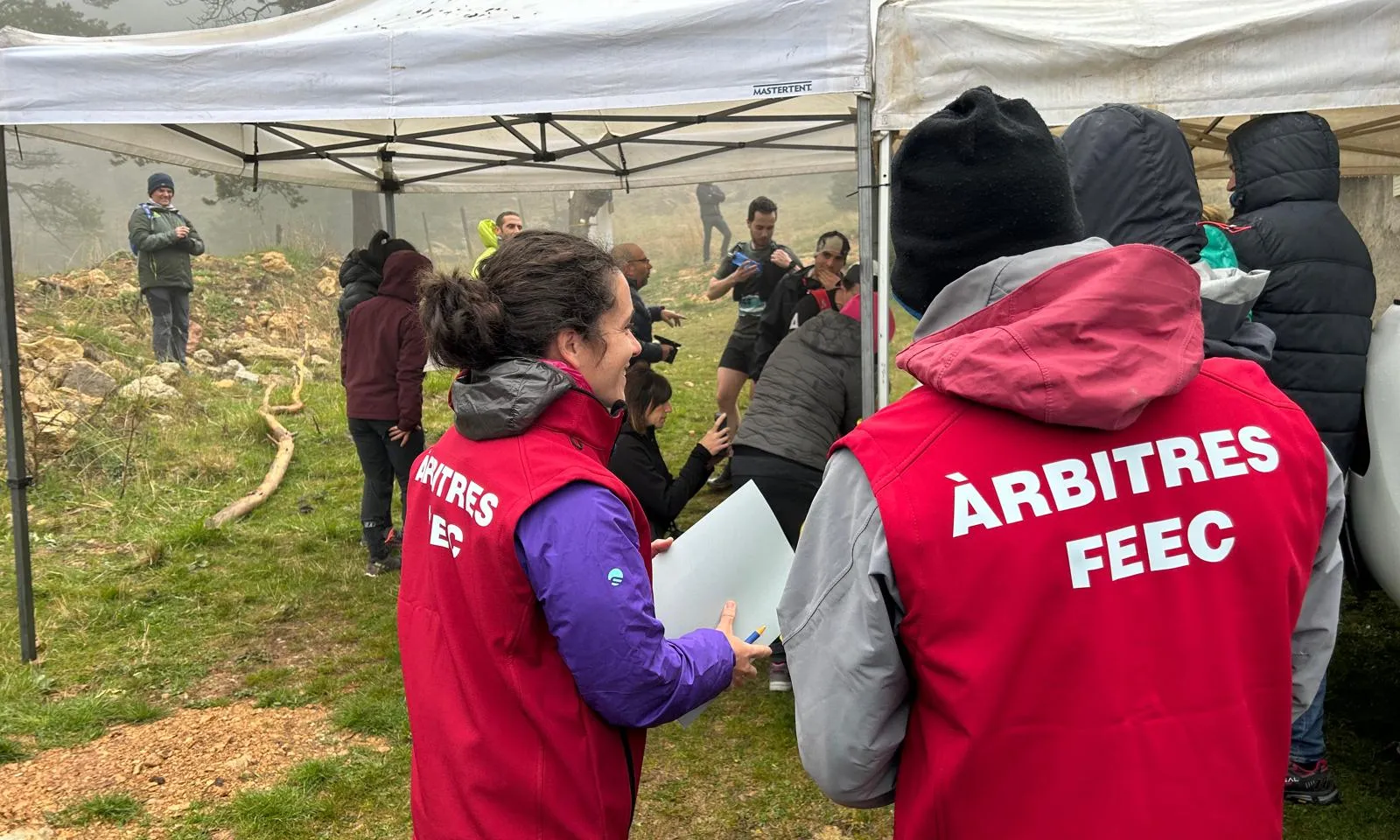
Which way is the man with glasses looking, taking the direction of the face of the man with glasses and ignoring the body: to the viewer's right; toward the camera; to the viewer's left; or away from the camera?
to the viewer's right

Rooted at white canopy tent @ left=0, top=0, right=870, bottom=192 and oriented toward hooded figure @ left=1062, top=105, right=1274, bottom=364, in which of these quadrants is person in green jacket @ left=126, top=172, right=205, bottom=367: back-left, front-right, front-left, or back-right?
back-left

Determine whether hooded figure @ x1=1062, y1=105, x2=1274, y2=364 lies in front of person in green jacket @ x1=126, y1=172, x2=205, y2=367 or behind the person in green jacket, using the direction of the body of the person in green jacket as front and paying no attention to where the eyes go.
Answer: in front

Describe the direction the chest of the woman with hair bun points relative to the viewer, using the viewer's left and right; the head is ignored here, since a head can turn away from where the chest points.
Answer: facing away from the viewer and to the right of the viewer

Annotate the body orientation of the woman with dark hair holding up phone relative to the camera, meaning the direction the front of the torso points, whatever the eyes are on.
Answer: to the viewer's right

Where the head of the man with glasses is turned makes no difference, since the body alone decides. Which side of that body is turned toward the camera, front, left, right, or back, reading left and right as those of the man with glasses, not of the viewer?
right

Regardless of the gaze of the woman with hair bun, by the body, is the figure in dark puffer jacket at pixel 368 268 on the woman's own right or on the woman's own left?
on the woman's own left

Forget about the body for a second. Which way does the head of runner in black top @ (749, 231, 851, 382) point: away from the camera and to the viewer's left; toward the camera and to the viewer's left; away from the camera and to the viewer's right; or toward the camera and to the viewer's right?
toward the camera and to the viewer's left

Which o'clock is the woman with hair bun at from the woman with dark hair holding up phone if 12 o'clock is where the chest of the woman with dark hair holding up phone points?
The woman with hair bun is roughly at 3 o'clock from the woman with dark hair holding up phone.
